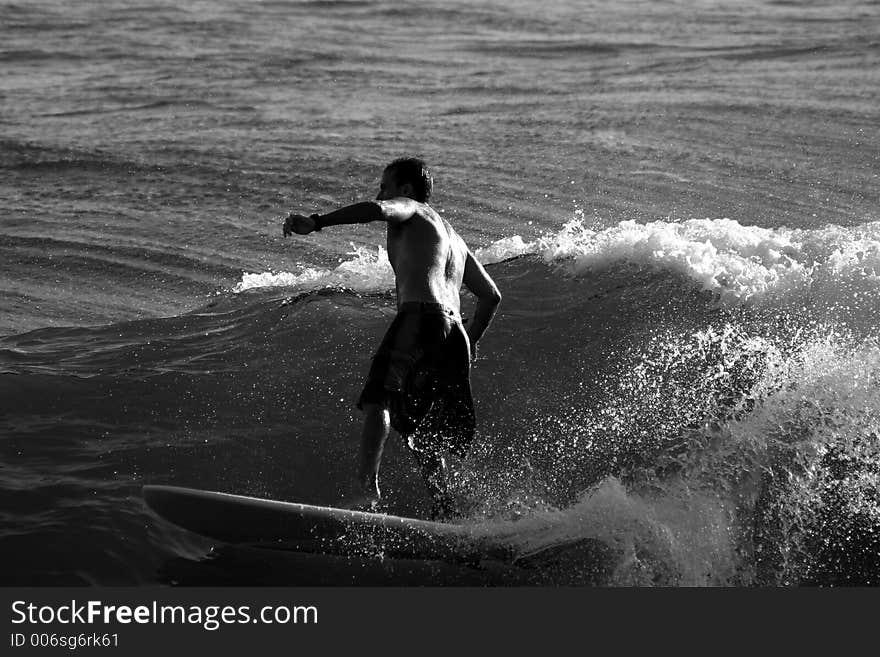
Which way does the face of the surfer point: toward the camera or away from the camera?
away from the camera

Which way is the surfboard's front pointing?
to the viewer's left

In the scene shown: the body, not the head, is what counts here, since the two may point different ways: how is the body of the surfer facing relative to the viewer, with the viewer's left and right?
facing away from the viewer and to the left of the viewer
